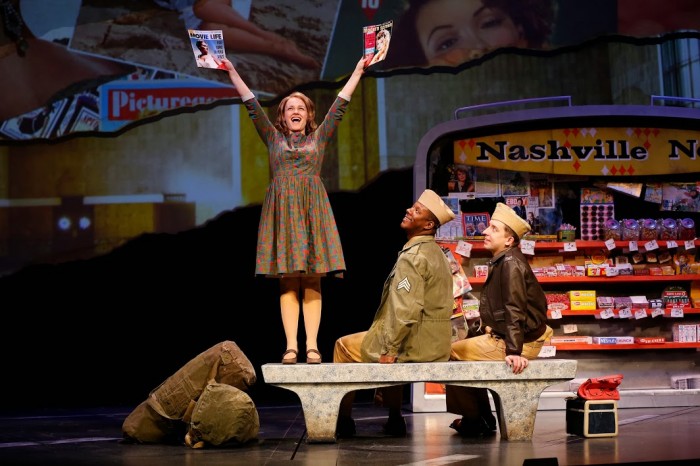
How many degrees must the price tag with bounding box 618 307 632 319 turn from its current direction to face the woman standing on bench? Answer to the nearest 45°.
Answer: approximately 45° to its right

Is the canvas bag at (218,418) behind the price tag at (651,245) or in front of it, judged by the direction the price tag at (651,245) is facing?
in front

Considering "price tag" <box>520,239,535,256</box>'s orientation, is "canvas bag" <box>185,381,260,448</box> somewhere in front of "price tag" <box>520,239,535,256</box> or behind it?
in front

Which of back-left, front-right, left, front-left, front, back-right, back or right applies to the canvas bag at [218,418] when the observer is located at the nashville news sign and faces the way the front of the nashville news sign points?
front-right
